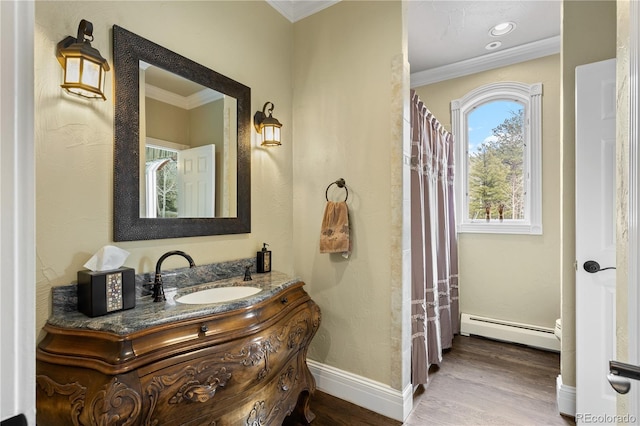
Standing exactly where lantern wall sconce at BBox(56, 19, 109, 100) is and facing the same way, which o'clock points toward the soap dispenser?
The soap dispenser is roughly at 10 o'clock from the lantern wall sconce.

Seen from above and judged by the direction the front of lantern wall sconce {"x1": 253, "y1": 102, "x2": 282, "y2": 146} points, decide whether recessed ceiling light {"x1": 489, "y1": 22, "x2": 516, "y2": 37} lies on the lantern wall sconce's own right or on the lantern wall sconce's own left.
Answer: on the lantern wall sconce's own left

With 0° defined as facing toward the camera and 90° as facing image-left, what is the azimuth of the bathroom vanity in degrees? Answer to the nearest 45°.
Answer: approximately 315°
